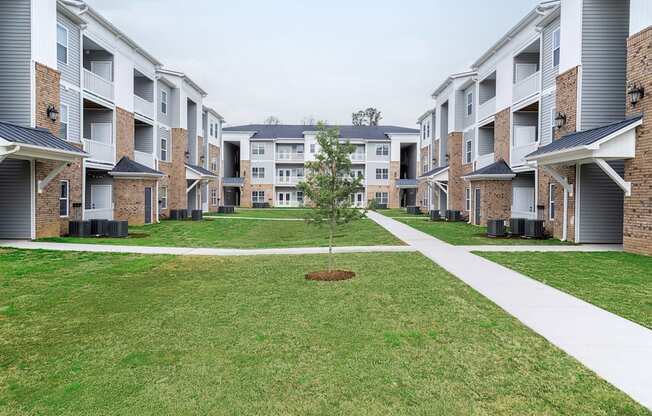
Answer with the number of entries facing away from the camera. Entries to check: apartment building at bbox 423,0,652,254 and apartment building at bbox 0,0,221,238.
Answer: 0

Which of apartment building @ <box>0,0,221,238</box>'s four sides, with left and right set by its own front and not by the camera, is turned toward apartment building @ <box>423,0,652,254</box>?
front

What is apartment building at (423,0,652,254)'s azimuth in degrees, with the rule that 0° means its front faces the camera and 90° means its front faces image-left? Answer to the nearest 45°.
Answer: approximately 45°

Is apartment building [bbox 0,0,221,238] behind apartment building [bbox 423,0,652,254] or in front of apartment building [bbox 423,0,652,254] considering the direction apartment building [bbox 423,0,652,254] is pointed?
in front

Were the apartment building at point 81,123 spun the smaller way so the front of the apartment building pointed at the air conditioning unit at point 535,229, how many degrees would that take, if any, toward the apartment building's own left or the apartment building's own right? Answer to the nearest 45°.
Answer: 0° — it already faces it

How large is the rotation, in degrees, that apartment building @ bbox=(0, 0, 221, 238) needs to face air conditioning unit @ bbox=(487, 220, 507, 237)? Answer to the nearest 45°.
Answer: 0° — it already faces it

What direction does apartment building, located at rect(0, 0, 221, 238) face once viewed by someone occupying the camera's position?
facing the viewer and to the right of the viewer
